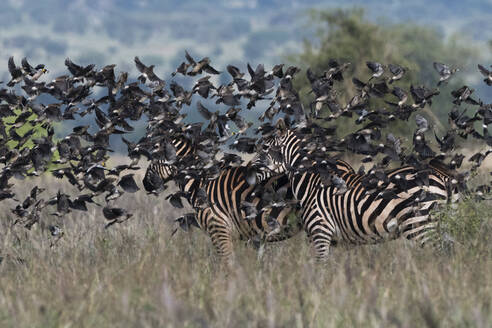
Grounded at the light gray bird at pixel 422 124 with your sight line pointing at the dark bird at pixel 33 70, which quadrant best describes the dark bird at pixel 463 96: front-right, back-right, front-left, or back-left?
back-right

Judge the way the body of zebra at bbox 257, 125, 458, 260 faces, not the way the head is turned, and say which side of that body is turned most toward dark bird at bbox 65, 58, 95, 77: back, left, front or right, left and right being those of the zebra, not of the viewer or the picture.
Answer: front

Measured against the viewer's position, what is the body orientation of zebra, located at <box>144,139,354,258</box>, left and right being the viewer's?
facing to the left of the viewer

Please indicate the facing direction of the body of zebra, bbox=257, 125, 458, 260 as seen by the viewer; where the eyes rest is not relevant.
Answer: to the viewer's left
